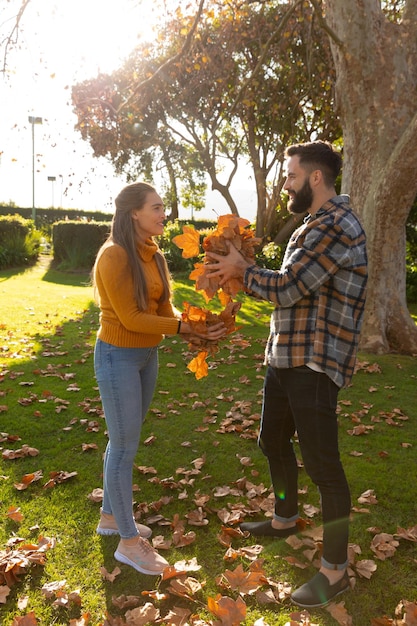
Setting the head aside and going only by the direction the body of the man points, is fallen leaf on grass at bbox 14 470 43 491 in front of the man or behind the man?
in front

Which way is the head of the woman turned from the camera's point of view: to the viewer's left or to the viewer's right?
to the viewer's right

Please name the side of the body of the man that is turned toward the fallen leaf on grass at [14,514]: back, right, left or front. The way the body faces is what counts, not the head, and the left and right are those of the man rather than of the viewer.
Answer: front

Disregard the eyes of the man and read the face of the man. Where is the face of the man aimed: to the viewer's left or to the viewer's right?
to the viewer's left

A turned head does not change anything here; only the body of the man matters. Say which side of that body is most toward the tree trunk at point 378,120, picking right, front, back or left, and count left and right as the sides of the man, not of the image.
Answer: right

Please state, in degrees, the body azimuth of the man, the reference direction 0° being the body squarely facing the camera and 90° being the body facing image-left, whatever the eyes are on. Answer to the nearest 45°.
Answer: approximately 90°

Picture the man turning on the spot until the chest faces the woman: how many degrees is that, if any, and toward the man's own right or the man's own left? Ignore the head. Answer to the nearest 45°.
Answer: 0° — they already face them

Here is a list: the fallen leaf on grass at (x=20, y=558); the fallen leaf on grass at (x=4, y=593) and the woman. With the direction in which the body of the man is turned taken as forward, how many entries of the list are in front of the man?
3
